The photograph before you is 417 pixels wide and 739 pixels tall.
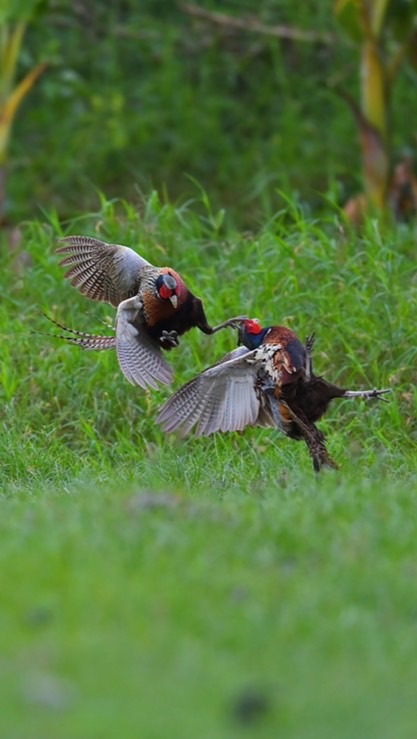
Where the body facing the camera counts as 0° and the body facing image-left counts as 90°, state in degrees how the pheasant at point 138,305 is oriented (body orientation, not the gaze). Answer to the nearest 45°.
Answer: approximately 315°

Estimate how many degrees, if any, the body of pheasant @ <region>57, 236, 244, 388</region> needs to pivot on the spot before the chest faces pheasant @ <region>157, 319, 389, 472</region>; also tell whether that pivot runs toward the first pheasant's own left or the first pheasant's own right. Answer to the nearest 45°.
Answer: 0° — it already faces it
